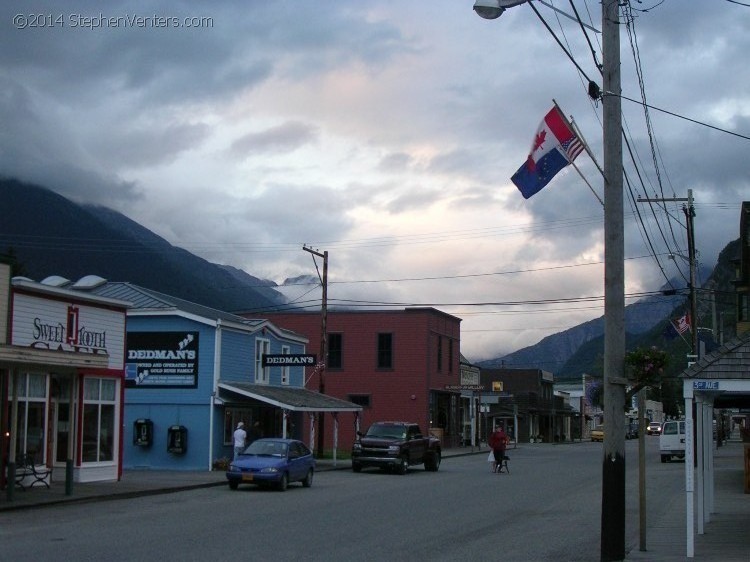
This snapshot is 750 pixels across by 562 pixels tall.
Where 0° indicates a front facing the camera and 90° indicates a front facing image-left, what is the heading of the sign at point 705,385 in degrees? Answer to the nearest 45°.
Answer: approximately 0°

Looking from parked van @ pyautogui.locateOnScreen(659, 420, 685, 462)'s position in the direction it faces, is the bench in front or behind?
behind

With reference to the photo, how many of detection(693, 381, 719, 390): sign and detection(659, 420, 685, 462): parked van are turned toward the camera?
1

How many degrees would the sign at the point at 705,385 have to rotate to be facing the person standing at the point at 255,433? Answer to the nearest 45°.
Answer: approximately 135° to its right

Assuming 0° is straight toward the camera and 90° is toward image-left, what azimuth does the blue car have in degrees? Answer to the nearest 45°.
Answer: approximately 45°

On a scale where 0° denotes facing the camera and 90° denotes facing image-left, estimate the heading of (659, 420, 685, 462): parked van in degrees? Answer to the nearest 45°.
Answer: approximately 180°

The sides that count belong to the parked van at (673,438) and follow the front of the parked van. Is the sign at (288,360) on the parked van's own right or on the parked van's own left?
on the parked van's own left

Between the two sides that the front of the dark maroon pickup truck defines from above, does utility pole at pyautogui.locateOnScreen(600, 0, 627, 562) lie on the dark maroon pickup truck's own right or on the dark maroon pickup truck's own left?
on the dark maroon pickup truck's own left

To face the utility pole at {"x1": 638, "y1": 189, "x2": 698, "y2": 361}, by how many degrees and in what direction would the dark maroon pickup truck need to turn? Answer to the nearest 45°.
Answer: approximately 135° to its left

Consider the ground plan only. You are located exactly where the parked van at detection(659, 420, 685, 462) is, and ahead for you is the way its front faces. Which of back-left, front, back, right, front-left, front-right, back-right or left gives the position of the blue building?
back-left

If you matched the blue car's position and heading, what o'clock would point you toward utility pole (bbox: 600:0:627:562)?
The utility pole is roughly at 10 o'clock from the blue car.
